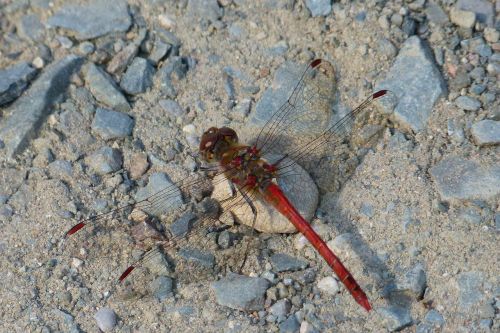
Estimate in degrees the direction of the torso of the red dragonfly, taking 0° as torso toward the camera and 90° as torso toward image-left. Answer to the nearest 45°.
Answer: approximately 135°

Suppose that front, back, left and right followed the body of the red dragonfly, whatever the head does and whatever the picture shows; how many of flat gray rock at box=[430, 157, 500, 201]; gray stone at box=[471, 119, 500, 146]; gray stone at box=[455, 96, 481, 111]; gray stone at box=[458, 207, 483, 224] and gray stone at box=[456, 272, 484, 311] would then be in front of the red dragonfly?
0

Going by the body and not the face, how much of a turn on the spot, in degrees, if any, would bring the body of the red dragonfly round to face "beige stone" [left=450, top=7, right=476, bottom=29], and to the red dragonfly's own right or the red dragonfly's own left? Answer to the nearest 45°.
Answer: approximately 135° to the red dragonfly's own right

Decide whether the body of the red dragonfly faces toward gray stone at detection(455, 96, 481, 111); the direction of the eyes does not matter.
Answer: no

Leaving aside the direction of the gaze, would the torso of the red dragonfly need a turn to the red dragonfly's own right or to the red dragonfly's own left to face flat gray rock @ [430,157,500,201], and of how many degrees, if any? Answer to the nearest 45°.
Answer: approximately 180°

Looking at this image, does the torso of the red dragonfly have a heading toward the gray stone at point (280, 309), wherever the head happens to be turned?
no

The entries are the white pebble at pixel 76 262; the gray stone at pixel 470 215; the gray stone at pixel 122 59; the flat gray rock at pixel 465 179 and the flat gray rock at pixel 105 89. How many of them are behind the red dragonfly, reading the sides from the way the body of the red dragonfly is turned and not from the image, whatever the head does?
2

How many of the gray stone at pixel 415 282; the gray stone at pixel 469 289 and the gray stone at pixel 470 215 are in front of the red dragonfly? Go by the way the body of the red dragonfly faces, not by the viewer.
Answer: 0

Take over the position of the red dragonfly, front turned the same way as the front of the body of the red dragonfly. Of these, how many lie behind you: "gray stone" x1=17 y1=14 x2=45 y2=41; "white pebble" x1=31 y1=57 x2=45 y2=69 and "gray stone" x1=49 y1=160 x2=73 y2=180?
0

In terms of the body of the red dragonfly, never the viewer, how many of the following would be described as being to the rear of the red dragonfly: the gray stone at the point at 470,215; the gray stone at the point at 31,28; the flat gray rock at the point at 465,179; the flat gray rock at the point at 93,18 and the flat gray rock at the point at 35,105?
2

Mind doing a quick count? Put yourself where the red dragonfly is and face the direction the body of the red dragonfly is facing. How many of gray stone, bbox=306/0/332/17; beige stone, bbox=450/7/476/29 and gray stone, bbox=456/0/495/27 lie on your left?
0

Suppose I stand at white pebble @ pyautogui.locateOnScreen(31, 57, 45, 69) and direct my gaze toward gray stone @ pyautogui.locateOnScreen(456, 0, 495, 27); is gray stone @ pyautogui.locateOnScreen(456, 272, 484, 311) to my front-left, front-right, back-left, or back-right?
front-right

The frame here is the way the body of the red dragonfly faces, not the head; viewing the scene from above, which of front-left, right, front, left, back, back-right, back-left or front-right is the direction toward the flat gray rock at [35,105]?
front

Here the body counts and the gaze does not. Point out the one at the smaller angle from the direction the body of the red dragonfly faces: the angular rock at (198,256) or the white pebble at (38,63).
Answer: the white pebble

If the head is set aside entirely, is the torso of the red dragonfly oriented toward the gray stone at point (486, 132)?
no

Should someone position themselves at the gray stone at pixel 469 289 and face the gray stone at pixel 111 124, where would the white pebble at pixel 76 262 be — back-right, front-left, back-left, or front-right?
front-left

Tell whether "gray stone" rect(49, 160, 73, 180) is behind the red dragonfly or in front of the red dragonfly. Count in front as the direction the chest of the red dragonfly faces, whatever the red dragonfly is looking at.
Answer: in front

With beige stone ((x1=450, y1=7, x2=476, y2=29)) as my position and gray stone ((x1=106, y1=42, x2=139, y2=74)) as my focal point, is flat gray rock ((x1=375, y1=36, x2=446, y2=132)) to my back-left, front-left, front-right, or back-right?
front-left

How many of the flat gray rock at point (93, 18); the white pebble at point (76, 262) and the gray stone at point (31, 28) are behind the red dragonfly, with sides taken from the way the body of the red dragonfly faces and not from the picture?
0

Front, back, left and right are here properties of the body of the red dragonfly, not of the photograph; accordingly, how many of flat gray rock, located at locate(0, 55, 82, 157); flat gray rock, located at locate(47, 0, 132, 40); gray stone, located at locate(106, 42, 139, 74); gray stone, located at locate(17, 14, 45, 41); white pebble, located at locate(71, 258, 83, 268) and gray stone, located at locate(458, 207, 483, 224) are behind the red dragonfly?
1
